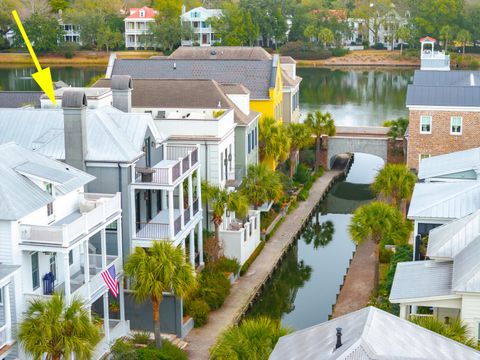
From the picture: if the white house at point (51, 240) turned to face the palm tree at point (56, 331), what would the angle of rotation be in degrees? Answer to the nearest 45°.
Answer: approximately 45° to its right

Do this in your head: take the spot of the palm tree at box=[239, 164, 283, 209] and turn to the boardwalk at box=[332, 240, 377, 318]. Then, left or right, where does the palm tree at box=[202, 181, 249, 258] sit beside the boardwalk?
right

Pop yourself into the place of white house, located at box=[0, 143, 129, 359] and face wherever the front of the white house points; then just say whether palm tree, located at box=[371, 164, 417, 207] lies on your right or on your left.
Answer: on your left

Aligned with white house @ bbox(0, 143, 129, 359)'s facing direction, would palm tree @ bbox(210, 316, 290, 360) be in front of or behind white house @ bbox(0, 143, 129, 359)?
in front

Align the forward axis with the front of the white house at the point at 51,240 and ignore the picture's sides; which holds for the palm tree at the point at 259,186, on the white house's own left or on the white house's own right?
on the white house's own left

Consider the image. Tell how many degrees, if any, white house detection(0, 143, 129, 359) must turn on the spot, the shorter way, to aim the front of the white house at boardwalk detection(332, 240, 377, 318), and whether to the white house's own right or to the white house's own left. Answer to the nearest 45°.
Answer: approximately 90° to the white house's own left

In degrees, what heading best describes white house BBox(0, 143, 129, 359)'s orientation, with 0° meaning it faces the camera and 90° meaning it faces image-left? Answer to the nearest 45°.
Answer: approximately 315°
